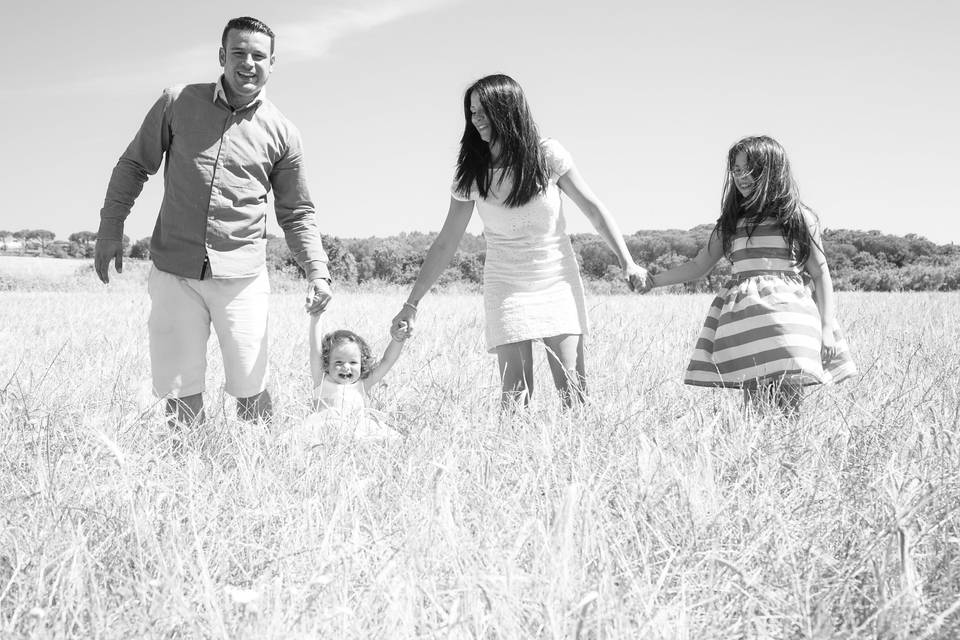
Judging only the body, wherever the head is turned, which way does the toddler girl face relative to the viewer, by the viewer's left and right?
facing the viewer

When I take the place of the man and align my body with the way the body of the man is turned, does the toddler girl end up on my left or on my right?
on my left

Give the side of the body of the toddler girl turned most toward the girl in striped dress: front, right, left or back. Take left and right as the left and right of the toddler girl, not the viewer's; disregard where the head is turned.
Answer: left

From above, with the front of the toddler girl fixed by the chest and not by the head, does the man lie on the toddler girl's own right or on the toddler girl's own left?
on the toddler girl's own right

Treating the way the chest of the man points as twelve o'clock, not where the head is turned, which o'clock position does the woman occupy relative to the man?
The woman is roughly at 9 o'clock from the man.

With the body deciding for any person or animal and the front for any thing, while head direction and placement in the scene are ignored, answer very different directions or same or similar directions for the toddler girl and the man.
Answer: same or similar directions

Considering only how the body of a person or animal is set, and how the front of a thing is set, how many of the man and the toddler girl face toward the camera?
2

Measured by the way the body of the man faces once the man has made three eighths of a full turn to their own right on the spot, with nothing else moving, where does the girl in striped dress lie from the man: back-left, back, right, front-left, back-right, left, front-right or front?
back-right

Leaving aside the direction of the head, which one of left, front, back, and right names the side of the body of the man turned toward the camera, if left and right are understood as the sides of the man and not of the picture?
front

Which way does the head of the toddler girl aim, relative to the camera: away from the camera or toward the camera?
toward the camera

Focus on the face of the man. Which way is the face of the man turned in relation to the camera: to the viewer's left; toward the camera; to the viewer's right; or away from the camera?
toward the camera

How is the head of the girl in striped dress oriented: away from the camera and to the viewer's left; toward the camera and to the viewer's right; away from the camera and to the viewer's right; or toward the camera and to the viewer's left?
toward the camera and to the viewer's left
